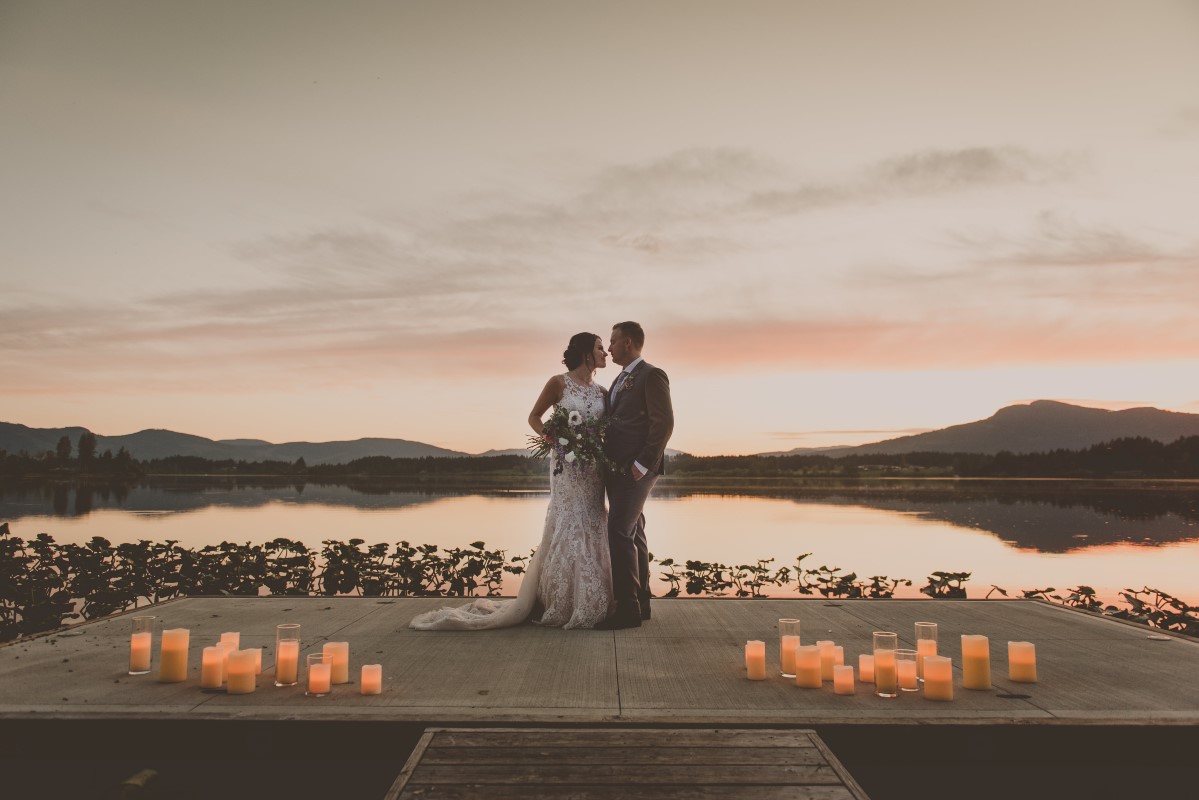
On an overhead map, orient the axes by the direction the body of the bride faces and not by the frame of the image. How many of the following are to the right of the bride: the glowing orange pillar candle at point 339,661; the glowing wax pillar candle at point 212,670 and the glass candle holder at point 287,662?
3

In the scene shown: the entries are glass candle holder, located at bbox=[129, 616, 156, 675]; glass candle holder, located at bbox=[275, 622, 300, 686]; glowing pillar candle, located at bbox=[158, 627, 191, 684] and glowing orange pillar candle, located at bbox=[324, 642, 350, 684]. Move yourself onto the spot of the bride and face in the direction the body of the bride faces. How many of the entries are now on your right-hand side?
4

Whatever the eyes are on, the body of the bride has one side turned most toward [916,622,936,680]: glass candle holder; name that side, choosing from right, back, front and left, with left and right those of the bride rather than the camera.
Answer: front

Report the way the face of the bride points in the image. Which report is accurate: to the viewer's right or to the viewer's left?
to the viewer's right

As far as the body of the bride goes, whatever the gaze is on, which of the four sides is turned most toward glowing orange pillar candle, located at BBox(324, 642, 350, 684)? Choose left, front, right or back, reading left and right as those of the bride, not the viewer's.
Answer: right

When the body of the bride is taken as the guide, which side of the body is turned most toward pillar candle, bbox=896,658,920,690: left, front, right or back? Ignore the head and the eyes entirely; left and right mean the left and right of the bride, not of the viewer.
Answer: front

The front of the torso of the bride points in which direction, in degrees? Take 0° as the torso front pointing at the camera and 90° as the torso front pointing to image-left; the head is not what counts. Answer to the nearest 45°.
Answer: approximately 315°

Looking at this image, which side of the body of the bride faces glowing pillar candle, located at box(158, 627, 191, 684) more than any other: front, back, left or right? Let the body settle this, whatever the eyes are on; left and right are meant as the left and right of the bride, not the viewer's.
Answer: right

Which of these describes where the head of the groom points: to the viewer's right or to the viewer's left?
to the viewer's left

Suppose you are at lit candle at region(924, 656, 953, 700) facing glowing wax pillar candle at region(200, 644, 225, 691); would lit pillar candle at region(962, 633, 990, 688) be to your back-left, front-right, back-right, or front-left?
back-right

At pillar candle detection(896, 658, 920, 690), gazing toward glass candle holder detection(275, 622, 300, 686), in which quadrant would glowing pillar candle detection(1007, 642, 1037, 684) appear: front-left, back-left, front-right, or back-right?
back-right
